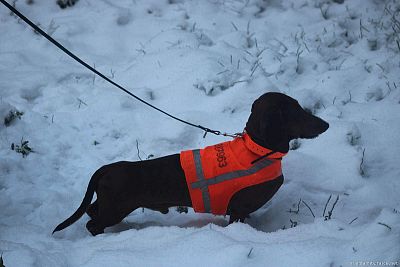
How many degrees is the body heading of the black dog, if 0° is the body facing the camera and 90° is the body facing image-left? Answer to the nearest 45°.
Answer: approximately 270°
